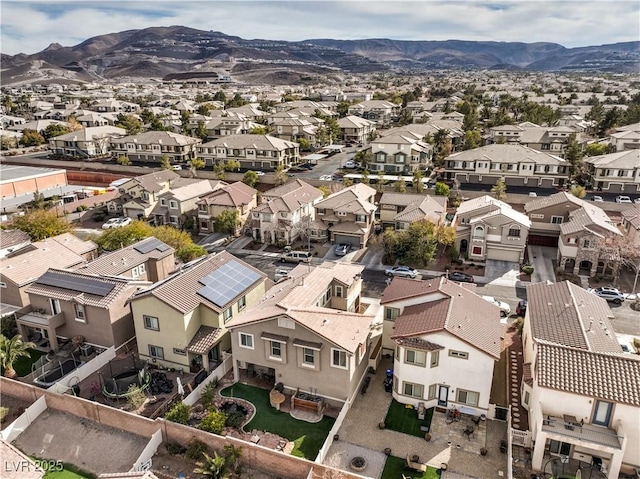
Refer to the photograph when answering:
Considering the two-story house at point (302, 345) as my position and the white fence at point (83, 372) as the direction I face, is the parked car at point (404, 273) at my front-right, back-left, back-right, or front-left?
back-right

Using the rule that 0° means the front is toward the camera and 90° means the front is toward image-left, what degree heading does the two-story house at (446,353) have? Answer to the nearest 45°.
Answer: approximately 180°

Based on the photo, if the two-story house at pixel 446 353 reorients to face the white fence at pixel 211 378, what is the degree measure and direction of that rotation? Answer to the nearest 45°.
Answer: approximately 90° to its left

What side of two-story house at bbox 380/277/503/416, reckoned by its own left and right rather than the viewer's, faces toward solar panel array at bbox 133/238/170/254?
left

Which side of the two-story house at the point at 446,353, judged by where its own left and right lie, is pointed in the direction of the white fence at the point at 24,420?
left

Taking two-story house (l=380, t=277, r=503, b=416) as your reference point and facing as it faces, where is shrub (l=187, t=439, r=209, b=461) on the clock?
The shrub is roughly at 8 o'clock from the two-story house.

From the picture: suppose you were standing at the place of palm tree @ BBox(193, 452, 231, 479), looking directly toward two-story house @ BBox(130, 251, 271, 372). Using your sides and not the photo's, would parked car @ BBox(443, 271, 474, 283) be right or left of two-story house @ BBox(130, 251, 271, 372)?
right

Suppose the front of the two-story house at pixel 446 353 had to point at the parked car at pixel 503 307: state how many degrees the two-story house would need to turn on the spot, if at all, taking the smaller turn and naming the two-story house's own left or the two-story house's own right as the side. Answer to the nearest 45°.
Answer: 0° — it already faces it

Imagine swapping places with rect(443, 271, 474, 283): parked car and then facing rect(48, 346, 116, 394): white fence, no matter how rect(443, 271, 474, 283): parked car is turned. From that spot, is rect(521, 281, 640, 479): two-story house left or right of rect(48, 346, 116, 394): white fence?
left

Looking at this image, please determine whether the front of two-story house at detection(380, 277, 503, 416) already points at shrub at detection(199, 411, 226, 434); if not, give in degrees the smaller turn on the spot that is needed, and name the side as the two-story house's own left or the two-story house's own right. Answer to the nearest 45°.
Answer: approximately 135° to the two-story house's own left

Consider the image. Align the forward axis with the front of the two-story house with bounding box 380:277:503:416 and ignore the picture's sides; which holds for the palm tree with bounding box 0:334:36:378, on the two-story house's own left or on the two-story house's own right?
on the two-story house's own left

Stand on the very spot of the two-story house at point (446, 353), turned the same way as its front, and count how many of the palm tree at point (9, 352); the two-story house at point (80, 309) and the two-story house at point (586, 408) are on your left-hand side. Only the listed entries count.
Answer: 2
